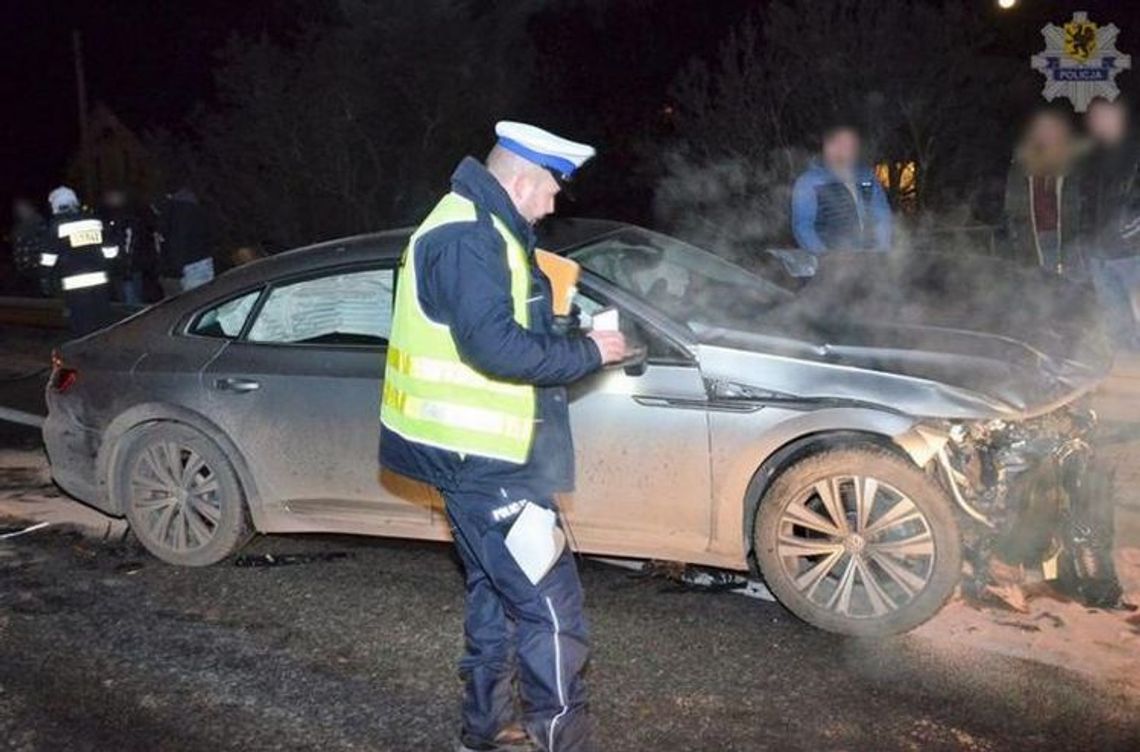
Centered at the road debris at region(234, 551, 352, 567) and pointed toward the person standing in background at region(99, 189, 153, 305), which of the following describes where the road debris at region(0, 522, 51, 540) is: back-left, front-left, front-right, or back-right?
front-left

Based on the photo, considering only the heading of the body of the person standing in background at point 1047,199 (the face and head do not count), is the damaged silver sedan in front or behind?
in front

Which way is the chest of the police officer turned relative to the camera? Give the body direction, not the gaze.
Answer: to the viewer's right

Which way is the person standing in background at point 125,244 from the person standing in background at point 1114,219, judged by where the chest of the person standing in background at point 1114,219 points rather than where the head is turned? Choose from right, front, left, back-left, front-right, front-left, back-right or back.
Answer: front-right

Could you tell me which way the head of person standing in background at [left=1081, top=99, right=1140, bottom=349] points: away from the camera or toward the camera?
toward the camera

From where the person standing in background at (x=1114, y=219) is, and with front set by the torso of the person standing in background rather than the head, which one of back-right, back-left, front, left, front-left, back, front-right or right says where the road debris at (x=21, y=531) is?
front

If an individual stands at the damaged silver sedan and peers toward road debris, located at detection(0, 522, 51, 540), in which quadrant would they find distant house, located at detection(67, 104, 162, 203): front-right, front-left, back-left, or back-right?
front-right

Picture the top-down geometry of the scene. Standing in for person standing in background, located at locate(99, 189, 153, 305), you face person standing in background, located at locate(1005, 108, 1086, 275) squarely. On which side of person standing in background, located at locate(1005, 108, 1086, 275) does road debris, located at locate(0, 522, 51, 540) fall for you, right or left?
right

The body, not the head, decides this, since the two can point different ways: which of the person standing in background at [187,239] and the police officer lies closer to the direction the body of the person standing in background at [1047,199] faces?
the police officer

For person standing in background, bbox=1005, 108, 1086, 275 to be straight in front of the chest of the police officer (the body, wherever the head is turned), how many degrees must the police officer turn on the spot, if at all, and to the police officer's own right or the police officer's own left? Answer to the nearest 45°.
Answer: approximately 45° to the police officer's own left

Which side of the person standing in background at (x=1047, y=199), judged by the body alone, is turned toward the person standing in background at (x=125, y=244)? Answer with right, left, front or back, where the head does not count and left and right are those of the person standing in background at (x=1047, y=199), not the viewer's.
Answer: right

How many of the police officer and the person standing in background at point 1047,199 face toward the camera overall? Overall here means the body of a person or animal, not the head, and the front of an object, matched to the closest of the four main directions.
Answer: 1

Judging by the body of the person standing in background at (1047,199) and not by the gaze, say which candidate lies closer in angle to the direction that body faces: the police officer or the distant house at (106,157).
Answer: the police officer

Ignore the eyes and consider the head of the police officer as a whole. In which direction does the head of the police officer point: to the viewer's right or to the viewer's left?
to the viewer's right

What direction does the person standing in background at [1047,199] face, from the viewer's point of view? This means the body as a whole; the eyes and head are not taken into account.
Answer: toward the camera

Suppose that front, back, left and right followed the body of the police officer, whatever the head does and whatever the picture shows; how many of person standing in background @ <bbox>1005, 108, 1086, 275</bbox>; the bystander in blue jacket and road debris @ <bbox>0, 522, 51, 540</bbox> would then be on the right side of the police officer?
0

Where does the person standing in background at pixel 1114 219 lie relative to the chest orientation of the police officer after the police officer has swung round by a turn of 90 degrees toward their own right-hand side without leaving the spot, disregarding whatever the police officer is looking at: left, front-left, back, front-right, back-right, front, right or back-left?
back-left

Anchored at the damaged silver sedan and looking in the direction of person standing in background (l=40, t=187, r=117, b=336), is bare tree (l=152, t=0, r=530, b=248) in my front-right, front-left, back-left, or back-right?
front-right

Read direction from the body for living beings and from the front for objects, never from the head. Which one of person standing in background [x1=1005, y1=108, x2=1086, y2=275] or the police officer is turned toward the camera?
the person standing in background

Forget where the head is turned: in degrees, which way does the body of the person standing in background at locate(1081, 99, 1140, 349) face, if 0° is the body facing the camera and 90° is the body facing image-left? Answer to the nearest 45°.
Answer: approximately 45°

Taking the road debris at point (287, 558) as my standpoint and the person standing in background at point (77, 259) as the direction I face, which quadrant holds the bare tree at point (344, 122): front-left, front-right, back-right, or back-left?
front-right

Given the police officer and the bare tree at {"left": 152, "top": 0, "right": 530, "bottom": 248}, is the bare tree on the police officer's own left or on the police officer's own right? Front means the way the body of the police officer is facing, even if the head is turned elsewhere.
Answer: on the police officer's own left

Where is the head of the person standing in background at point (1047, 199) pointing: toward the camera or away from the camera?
toward the camera
